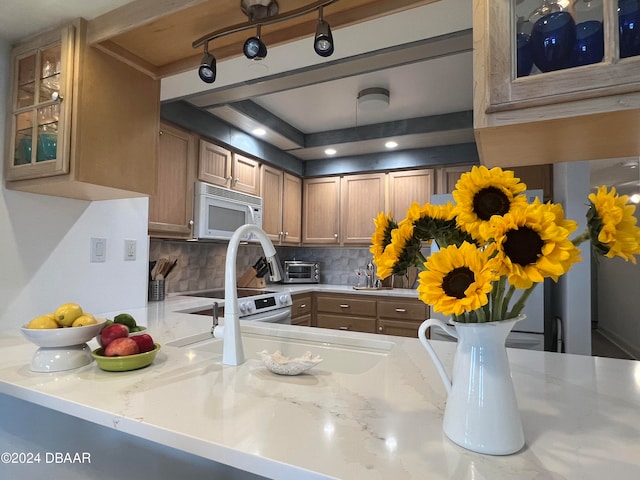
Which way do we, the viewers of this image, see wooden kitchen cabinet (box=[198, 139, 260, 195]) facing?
facing the viewer and to the right of the viewer

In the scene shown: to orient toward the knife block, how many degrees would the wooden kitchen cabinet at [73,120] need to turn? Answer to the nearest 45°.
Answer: approximately 180°

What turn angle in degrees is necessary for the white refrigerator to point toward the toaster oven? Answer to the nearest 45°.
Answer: approximately 90° to its right

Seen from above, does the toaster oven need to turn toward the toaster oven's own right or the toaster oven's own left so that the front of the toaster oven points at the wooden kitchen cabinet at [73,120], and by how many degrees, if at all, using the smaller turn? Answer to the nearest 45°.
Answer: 0° — it already faces it

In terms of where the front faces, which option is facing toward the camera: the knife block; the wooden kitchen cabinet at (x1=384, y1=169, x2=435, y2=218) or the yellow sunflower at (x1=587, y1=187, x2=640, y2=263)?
the wooden kitchen cabinet

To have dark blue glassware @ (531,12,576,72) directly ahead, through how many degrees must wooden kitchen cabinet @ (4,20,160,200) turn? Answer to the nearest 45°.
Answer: approximately 90° to its left

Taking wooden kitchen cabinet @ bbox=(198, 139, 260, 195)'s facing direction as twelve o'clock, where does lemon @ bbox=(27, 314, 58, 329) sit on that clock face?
The lemon is roughly at 2 o'clock from the wooden kitchen cabinet.

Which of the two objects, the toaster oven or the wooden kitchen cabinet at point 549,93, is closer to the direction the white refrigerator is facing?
the wooden kitchen cabinet
